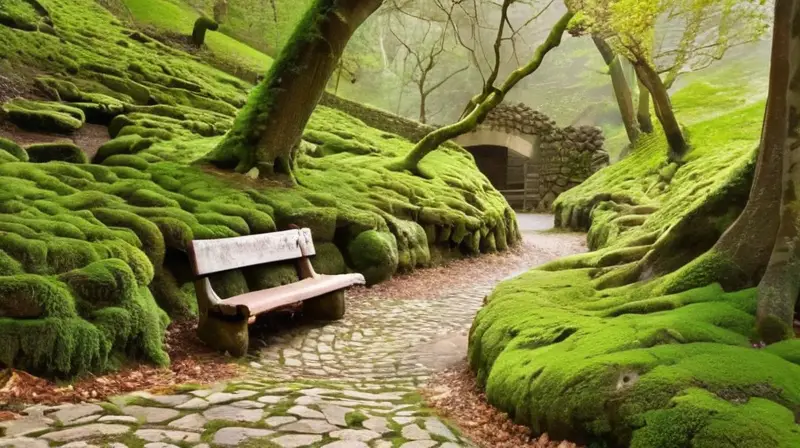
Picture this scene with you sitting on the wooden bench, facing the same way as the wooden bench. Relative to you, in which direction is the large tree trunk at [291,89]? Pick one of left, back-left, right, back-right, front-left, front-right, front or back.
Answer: back-left

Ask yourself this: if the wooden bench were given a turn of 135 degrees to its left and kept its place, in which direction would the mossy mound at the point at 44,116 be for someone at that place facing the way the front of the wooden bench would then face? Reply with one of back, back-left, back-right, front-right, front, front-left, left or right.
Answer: front-left

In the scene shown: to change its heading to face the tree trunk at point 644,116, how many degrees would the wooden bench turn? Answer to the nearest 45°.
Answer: approximately 90° to its left

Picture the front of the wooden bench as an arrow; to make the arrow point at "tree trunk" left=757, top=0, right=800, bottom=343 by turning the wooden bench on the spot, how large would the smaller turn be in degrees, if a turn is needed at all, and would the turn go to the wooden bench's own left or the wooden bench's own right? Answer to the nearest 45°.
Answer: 0° — it already faces it

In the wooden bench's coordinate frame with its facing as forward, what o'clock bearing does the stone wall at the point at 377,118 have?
The stone wall is roughly at 8 o'clock from the wooden bench.

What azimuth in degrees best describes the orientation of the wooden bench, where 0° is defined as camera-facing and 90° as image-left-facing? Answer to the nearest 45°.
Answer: approximately 315°

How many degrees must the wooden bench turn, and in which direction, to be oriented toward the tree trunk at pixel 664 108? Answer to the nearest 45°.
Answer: approximately 90° to its left
